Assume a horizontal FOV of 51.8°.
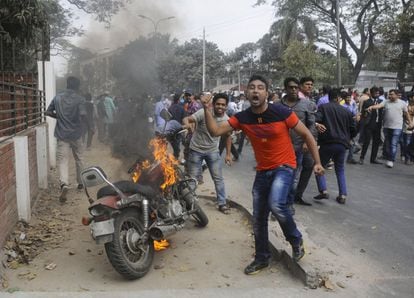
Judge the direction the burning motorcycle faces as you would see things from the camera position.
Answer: facing away from the viewer and to the right of the viewer

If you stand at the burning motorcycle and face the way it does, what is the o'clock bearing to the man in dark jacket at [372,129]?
The man in dark jacket is roughly at 12 o'clock from the burning motorcycle.

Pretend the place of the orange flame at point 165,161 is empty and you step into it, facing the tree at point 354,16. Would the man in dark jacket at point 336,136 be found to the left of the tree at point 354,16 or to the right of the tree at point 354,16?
right

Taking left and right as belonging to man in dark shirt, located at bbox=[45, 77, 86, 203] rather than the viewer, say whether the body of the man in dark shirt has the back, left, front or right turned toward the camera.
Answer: back

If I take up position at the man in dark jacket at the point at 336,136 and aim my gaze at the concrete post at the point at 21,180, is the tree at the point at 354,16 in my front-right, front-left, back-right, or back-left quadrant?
back-right

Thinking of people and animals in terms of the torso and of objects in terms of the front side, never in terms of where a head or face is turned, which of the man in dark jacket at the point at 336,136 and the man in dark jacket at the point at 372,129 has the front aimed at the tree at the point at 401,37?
the man in dark jacket at the point at 336,136

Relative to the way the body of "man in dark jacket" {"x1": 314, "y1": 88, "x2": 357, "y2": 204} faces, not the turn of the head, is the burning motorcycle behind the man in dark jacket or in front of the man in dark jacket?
behind

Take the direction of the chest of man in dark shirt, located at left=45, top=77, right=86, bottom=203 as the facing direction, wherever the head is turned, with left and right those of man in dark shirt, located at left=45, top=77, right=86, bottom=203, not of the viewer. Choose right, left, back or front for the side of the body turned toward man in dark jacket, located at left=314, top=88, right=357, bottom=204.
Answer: right

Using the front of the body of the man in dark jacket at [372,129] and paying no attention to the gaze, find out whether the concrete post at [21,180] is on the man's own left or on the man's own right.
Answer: on the man's own right

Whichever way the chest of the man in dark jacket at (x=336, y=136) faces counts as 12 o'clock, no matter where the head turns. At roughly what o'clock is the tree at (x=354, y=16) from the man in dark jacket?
The tree is roughly at 12 o'clock from the man in dark jacket.

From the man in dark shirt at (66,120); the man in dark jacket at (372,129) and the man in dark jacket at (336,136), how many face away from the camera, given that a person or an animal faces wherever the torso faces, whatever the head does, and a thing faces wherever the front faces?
2

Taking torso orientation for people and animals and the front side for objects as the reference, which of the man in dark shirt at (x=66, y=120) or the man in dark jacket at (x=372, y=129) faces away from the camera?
the man in dark shirt at (x=66, y=120)
